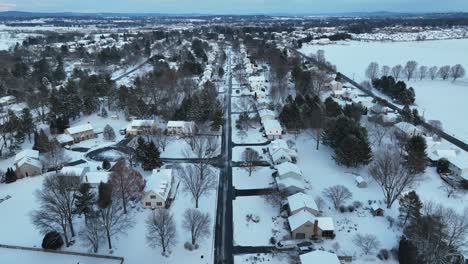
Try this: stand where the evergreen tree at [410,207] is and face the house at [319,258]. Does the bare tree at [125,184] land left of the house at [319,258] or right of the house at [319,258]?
right

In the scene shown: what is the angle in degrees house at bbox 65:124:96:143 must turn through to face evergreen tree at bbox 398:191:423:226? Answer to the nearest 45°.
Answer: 0° — it already faces it

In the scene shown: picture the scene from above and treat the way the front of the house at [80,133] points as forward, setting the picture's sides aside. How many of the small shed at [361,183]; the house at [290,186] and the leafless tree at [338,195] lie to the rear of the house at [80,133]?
0

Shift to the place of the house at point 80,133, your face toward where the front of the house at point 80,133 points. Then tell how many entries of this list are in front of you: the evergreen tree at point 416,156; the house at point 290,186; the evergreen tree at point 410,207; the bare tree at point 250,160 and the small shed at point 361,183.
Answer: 5

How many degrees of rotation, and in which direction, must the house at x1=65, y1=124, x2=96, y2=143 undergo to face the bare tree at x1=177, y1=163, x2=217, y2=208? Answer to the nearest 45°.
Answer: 0° — it already faces it

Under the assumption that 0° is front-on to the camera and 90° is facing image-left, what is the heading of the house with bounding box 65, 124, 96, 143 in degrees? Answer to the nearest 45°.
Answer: approximately 315°

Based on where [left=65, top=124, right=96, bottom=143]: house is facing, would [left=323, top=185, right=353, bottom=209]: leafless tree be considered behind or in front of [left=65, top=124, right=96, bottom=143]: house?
in front

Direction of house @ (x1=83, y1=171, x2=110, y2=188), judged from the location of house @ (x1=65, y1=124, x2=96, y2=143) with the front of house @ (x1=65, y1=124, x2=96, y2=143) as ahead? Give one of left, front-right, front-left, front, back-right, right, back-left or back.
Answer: front-right

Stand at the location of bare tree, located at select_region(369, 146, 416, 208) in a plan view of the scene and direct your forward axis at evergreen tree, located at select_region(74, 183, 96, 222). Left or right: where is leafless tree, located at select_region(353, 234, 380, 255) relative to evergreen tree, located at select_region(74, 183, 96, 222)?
left

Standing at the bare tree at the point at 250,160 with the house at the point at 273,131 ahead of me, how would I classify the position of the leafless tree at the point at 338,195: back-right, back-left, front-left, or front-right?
back-right

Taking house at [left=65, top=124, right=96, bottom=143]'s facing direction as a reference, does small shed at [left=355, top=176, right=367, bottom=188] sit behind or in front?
in front
